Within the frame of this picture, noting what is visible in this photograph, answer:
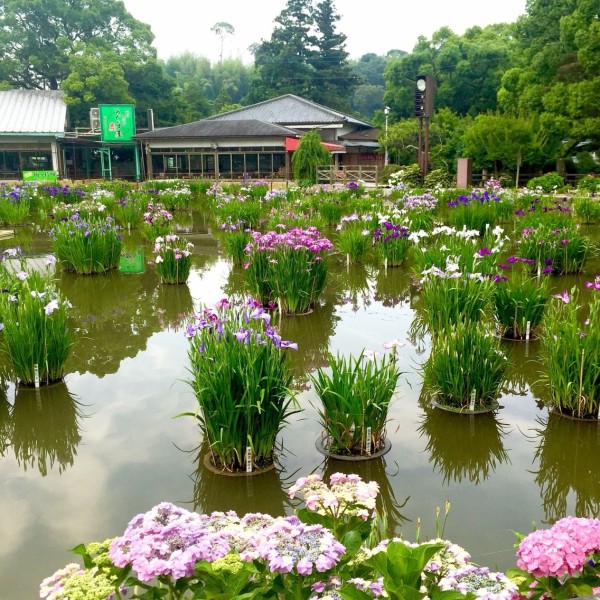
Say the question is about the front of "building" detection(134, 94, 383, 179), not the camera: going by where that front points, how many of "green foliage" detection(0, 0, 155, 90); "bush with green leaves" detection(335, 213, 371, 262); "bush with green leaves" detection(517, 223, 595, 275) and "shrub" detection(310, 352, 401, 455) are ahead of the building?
3

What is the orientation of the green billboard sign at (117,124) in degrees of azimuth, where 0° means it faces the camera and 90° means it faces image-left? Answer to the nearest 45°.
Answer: approximately 0°

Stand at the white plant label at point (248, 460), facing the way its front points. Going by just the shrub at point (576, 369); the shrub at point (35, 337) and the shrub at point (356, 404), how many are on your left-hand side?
2

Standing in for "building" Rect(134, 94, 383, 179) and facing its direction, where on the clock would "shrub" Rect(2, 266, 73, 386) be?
The shrub is roughly at 12 o'clock from the building.

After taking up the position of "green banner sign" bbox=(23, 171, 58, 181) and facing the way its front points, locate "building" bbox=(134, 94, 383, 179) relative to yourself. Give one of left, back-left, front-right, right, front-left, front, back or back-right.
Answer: left

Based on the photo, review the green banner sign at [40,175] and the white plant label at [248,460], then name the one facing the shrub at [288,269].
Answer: the green banner sign

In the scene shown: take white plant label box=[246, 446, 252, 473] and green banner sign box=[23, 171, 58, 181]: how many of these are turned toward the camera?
2

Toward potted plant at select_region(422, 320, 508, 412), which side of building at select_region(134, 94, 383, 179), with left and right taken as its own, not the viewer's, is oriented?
front

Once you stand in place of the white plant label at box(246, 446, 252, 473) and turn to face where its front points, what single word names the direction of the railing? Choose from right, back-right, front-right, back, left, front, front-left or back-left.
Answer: back

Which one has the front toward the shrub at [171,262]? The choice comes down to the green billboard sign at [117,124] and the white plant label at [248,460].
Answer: the green billboard sign

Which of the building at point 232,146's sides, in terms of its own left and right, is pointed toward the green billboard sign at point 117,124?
right

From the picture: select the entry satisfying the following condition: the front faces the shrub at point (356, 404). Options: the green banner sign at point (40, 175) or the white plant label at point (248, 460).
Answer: the green banner sign

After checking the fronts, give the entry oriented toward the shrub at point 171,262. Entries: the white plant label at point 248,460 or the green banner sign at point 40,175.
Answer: the green banner sign

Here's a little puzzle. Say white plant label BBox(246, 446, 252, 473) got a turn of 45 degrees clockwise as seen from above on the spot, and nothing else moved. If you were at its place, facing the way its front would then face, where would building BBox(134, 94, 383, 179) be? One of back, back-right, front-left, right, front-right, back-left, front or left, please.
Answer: back-right
